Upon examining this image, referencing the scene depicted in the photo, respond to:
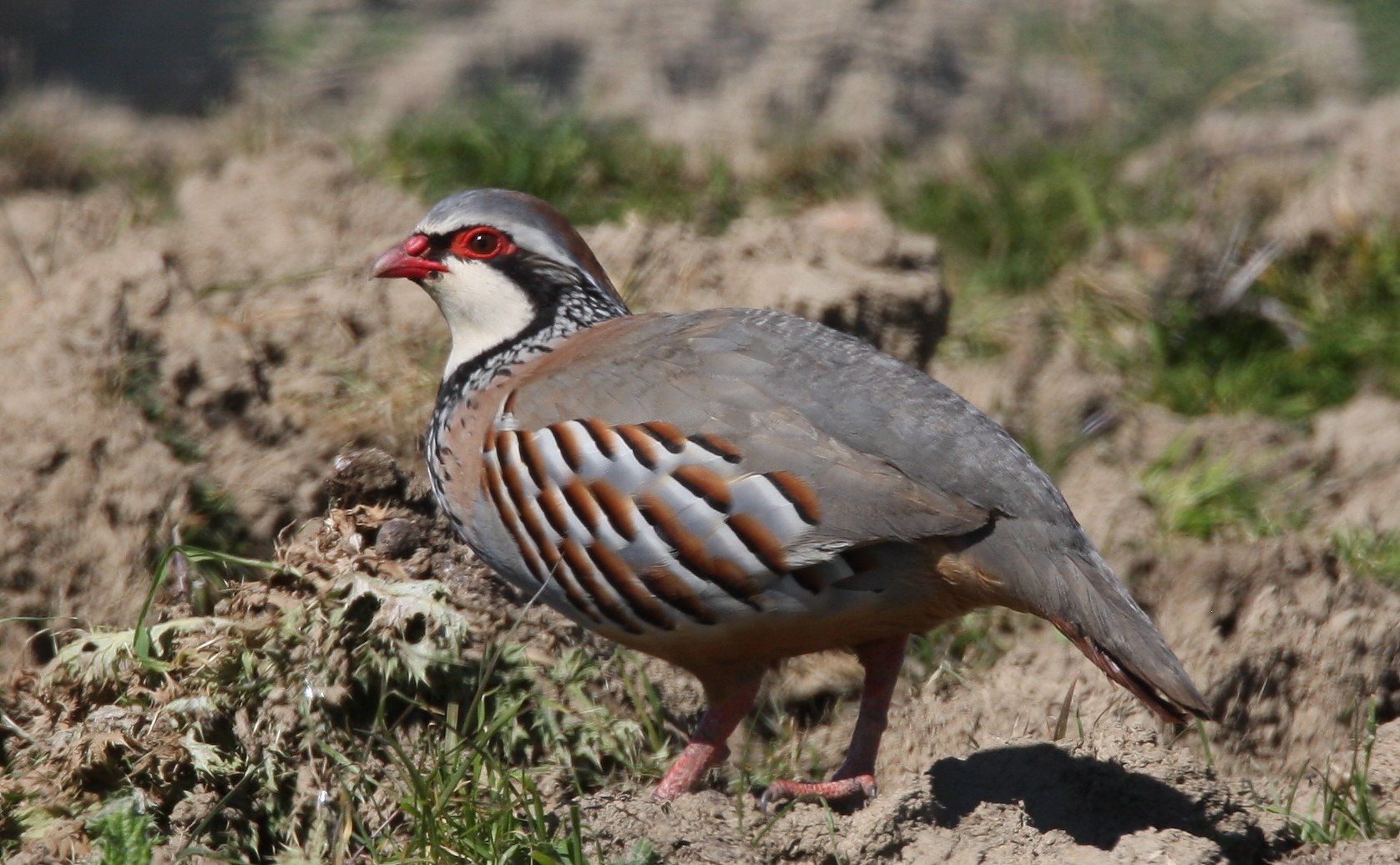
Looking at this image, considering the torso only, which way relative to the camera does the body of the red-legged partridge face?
to the viewer's left

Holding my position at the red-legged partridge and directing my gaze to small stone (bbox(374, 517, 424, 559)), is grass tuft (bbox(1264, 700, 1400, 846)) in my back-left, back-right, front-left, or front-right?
back-right

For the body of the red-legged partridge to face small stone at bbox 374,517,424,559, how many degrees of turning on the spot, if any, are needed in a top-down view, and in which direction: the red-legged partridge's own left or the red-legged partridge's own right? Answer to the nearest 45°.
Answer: approximately 45° to the red-legged partridge's own right

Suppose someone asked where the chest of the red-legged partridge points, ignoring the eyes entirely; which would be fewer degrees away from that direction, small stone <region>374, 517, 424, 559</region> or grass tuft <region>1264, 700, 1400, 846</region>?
the small stone

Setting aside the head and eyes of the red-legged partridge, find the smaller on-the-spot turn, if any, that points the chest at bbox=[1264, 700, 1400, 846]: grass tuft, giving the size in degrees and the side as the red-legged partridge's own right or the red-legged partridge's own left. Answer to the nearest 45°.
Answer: approximately 180°
